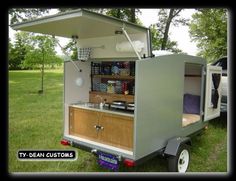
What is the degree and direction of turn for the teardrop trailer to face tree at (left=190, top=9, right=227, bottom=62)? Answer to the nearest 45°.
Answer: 0° — it already faces it

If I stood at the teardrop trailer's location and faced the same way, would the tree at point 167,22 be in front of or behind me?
in front

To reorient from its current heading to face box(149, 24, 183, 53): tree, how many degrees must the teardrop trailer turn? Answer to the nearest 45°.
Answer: approximately 45° to its left

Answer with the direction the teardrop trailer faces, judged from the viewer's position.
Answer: facing away from the viewer and to the right of the viewer

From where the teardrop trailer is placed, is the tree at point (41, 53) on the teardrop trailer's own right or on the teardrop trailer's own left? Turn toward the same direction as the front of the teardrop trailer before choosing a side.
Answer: on the teardrop trailer's own left
